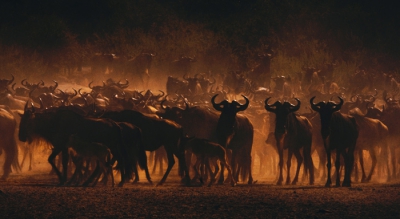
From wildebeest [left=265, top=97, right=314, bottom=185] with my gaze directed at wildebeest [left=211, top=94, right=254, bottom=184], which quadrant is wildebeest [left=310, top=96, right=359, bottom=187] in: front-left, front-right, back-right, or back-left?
back-left

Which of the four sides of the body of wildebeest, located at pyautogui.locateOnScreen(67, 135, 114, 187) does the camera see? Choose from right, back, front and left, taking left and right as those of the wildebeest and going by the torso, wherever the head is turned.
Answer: left

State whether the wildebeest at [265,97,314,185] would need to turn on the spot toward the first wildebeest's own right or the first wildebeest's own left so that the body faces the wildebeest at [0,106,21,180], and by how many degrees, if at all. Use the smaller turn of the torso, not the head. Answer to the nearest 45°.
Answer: approximately 45° to the first wildebeest's own right

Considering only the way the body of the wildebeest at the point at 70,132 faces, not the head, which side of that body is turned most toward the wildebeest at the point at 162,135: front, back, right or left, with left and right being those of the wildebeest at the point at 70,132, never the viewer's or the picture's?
back

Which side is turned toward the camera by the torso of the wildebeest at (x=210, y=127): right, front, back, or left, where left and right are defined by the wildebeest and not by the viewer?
left

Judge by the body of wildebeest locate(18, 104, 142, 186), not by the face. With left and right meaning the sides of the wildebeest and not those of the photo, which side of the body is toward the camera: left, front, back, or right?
left

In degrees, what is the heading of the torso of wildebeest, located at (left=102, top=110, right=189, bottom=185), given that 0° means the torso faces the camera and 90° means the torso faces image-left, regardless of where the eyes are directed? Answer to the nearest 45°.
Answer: approximately 90°

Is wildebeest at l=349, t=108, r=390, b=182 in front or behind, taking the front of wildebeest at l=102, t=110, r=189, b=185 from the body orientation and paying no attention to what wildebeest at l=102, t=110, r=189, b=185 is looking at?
behind
